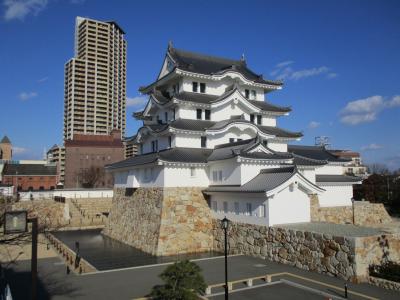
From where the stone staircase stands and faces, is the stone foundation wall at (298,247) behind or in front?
in front

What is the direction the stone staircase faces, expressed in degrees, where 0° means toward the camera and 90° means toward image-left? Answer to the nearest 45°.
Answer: approximately 0°

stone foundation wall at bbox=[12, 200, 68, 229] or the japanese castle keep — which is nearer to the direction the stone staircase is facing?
the japanese castle keep

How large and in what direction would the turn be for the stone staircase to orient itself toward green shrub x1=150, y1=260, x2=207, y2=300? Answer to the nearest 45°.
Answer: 0° — it already faces it
